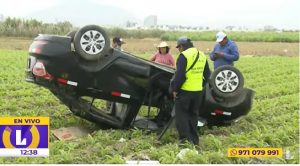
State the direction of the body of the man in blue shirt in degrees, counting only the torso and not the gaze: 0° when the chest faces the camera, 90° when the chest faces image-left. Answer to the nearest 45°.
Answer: approximately 45°

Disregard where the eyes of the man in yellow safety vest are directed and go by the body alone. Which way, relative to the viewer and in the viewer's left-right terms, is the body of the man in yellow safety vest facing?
facing away from the viewer and to the left of the viewer

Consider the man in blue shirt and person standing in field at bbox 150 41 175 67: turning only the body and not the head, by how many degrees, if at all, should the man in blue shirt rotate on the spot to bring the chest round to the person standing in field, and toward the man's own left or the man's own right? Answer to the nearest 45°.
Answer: approximately 45° to the man's own right

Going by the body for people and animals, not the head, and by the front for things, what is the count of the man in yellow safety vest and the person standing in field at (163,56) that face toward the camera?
1

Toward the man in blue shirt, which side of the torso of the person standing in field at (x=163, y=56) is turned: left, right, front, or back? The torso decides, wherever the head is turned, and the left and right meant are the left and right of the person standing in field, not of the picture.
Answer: left

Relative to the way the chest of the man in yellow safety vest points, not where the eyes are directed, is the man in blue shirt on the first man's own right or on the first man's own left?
on the first man's own right

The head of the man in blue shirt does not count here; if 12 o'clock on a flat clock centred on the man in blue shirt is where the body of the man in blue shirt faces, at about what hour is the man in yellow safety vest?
The man in yellow safety vest is roughly at 11 o'clock from the man in blue shirt.

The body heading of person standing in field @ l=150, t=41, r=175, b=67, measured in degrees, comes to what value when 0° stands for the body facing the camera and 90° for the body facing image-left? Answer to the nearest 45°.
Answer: approximately 0°
